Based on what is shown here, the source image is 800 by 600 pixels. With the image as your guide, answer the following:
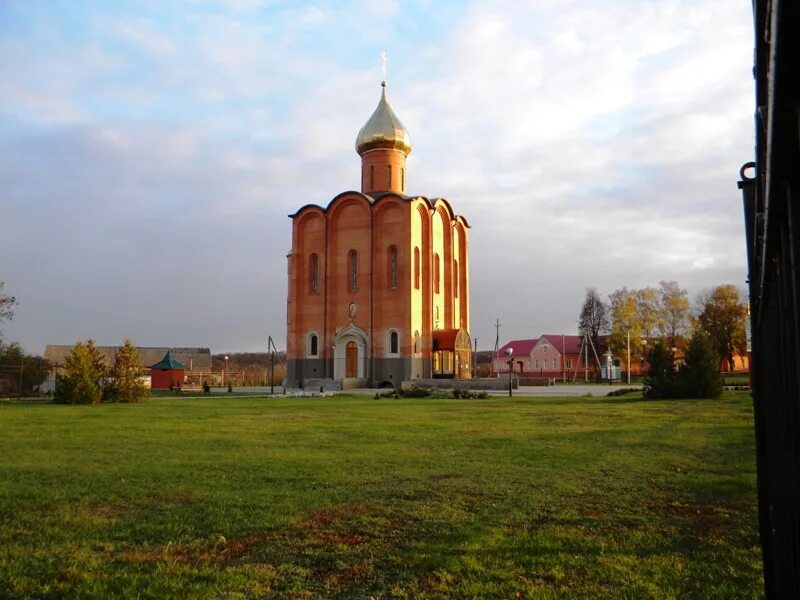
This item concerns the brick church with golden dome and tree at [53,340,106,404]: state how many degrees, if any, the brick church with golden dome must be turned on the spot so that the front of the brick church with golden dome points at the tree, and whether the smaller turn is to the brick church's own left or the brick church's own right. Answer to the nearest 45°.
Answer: approximately 90° to the brick church's own right

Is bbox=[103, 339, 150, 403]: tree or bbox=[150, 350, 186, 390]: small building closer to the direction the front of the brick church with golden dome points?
the tree

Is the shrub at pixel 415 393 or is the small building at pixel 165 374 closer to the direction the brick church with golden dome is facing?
the shrub

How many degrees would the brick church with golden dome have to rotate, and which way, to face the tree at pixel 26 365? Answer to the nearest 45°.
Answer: approximately 90° to its right

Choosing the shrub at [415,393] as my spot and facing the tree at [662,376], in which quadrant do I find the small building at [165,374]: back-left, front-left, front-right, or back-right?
back-left

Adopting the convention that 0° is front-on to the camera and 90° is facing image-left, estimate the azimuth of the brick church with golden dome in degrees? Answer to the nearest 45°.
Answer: approximately 315°
